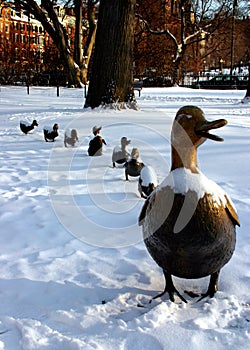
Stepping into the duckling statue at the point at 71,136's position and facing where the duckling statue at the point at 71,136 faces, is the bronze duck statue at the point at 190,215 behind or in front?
in front

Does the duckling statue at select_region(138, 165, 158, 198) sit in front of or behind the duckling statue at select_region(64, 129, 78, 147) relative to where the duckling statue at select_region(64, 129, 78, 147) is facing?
in front

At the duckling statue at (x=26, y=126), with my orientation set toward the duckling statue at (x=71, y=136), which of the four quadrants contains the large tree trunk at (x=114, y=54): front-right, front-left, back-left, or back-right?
back-left

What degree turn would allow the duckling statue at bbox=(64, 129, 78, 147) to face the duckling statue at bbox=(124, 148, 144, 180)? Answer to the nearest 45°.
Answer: approximately 45° to its right

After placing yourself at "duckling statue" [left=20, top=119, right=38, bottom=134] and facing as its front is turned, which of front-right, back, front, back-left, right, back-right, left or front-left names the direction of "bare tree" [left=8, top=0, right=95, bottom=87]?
left

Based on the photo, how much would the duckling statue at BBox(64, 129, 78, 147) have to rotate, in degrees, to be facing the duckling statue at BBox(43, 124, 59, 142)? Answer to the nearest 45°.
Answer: approximately 180°

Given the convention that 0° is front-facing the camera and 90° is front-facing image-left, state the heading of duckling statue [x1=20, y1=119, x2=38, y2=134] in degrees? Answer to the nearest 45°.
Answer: approximately 270°

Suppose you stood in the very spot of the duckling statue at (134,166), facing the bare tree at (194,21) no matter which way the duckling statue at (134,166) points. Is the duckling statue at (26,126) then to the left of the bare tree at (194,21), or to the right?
left
